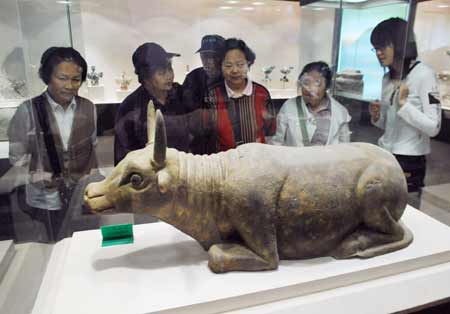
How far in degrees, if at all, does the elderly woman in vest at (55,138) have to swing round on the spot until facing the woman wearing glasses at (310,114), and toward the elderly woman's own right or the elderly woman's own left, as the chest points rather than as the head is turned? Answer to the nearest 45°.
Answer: approximately 45° to the elderly woman's own left

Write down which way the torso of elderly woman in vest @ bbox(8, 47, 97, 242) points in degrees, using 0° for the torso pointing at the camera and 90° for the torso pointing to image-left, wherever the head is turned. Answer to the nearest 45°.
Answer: approximately 315°

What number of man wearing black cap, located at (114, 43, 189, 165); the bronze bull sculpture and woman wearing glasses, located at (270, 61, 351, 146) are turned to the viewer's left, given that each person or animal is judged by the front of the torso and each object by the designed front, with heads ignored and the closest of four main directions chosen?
1

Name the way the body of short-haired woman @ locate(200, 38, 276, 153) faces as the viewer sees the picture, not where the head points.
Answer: toward the camera

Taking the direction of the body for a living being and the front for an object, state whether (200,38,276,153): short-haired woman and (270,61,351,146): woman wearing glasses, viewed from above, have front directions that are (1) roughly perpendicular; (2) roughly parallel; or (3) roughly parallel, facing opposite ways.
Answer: roughly parallel

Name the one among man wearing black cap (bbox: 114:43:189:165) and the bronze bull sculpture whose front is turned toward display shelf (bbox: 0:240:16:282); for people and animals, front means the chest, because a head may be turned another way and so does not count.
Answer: the bronze bull sculpture

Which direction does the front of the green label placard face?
toward the camera

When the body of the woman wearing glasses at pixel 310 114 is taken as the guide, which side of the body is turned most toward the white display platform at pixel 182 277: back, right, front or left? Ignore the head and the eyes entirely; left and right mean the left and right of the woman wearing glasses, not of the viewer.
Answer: front

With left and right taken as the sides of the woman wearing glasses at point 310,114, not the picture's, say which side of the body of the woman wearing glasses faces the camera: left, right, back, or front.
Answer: front

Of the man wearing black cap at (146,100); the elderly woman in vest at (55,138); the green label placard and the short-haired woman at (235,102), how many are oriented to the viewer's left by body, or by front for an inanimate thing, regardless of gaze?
0

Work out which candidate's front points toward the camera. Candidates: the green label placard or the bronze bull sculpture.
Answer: the green label placard

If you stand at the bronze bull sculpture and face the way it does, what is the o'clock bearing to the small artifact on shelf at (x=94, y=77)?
The small artifact on shelf is roughly at 1 o'clock from the bronze bull sculpture.

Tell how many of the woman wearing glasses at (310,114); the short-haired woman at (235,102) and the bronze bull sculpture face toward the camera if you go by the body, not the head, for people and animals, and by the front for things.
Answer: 2

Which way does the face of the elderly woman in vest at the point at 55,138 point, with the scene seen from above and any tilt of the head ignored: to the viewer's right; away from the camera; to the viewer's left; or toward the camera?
toward the camera

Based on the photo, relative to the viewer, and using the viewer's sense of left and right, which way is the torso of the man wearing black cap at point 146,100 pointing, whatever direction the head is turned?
facing the viewer and to the right of the viewer

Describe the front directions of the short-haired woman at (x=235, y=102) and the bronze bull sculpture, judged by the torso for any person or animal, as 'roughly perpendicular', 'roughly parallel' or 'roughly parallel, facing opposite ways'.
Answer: roughly perpendicular

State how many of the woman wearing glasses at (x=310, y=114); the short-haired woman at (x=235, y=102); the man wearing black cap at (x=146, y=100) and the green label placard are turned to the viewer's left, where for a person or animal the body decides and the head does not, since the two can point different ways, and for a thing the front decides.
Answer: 0

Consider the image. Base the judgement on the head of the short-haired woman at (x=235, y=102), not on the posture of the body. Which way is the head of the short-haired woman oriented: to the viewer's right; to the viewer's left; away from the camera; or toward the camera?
toward the camera

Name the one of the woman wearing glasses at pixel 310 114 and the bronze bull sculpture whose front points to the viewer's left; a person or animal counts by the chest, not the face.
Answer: the bronze bull sculpture

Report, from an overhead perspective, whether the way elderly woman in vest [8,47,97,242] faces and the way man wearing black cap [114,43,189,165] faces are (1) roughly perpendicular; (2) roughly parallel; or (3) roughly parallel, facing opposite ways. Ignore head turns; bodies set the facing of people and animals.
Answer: roughly parallel
